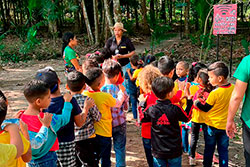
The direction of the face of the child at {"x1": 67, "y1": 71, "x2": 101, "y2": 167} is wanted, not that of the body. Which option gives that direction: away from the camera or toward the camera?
away from the camera

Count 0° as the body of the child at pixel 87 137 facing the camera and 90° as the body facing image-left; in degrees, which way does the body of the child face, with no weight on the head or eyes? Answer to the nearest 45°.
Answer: approximately 180°

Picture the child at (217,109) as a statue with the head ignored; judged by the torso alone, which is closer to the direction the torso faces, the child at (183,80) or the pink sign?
the child

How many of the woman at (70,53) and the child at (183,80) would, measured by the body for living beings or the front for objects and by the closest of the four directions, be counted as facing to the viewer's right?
1

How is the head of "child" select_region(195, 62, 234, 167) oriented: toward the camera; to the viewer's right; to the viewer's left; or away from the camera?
to the viewer's left

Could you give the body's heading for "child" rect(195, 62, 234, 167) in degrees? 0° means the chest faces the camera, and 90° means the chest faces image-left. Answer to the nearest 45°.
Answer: approximately 135°

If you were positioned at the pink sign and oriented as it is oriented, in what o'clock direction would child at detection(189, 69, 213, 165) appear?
The child is roughly at 12 o'clock from the pink sign.

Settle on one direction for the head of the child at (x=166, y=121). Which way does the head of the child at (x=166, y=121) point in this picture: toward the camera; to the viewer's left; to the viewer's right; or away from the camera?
away from the camera

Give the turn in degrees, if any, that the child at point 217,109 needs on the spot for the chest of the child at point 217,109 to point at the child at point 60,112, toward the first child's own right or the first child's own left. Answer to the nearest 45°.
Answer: approximately 90° to the first child's own left

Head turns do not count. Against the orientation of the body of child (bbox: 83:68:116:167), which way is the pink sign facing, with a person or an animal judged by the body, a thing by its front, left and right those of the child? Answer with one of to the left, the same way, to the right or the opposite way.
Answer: the opposite way

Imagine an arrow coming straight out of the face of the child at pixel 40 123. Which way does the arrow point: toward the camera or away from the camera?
away from the camera

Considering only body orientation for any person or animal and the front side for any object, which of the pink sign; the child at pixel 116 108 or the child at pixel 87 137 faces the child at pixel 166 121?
the pink sign
